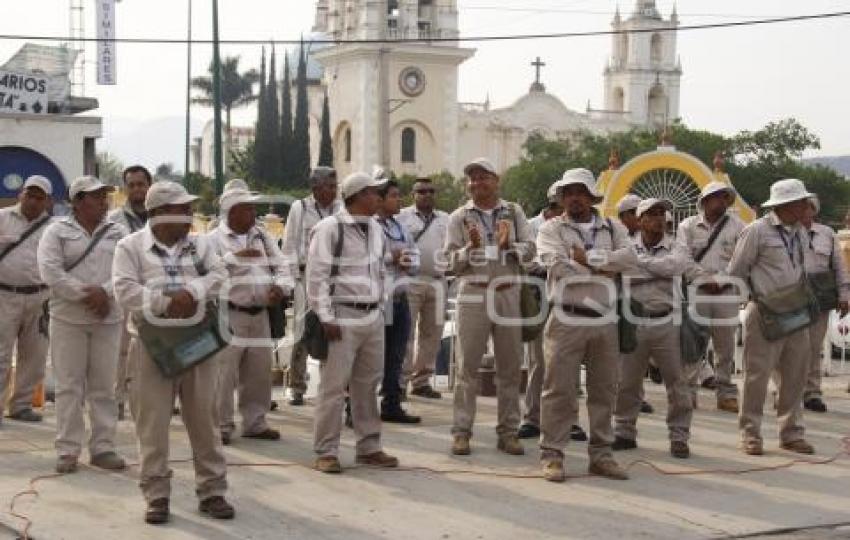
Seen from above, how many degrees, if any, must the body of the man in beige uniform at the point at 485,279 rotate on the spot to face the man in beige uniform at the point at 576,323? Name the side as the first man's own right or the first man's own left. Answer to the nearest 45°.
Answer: approximately 45° to the first man's own left

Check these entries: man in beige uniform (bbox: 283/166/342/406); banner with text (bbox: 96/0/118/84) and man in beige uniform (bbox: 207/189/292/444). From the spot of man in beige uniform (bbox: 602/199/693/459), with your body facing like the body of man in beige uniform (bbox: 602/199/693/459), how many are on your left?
0

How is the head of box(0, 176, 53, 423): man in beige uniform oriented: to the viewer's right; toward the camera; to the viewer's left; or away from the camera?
toward the camera

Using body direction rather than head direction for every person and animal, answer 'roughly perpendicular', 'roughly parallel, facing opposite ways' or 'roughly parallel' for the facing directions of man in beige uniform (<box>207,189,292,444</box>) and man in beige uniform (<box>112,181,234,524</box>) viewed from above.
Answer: roughly parallel

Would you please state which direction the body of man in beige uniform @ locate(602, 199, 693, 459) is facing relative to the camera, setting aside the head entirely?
toward the camera

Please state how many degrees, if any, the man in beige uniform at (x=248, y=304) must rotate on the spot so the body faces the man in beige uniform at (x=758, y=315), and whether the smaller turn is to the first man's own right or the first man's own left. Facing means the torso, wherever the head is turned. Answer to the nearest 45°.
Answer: approximately 45° to the first man's own left

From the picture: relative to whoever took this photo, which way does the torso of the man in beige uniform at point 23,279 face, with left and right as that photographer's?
facing the viewer and to the right of the viewer

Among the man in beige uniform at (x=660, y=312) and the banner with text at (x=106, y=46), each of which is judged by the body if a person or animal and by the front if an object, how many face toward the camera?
2

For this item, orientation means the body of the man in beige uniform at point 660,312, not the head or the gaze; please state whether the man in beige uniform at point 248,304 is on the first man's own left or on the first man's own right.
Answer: on the first man's own right

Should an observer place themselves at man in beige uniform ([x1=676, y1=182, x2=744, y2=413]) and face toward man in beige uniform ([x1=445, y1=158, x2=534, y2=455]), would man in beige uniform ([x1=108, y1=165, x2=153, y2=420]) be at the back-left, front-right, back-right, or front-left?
front-right

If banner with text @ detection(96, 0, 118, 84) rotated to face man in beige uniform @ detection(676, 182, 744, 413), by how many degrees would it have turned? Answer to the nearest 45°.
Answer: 0° — it already faces them

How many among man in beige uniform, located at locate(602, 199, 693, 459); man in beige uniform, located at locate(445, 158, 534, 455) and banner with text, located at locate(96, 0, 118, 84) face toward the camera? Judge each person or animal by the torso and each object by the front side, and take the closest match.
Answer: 3

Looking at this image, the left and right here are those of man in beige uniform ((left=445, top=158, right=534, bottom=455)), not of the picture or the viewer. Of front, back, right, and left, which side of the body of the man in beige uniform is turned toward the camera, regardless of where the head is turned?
front

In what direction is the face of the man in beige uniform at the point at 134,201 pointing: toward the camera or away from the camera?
toward the camera

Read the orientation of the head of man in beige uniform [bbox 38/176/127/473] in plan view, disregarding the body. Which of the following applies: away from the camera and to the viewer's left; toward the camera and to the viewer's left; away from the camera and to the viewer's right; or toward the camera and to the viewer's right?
toward the camera and to the viewer's right

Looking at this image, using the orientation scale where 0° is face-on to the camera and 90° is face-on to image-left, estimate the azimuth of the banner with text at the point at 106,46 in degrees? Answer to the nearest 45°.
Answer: approximately 0°
